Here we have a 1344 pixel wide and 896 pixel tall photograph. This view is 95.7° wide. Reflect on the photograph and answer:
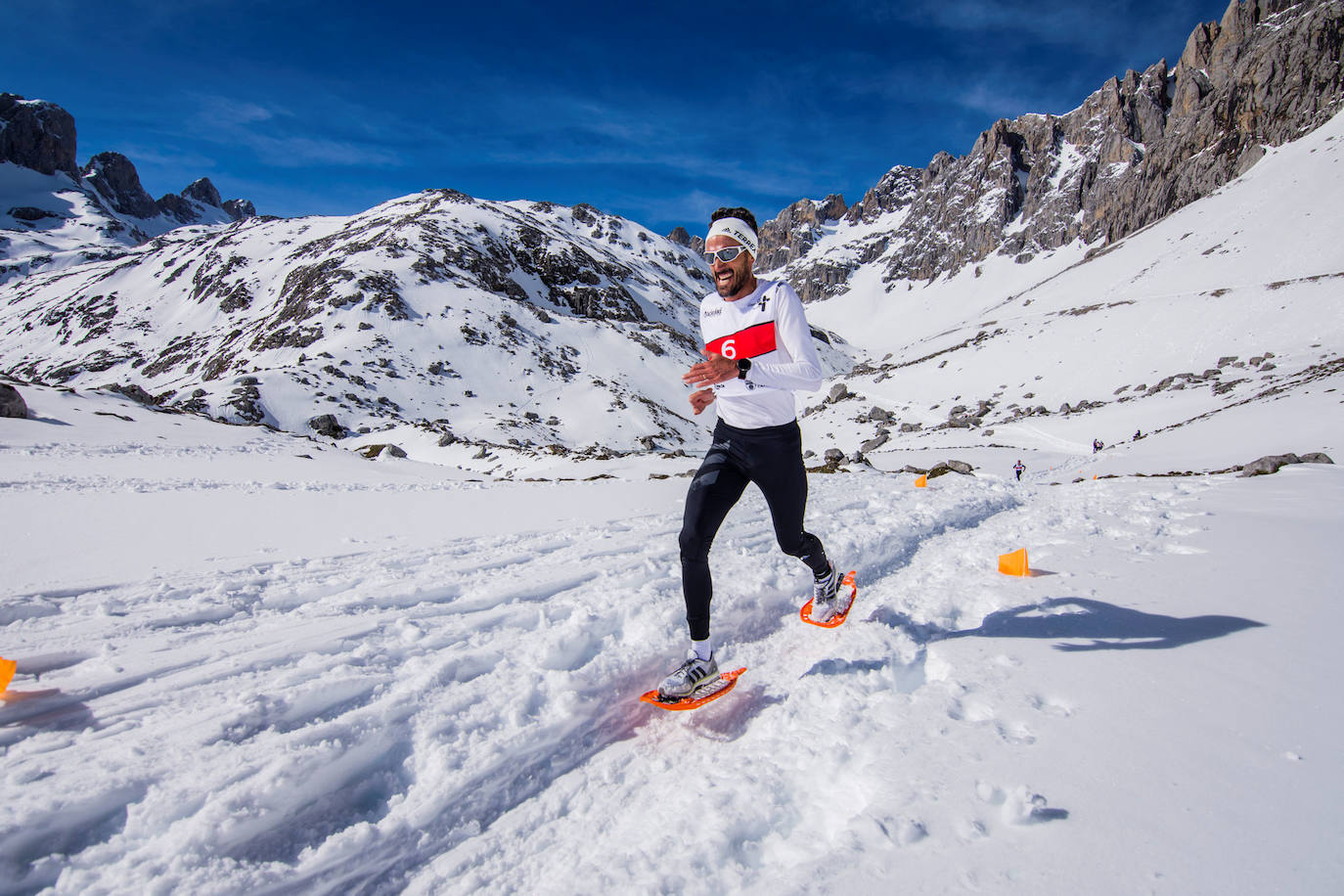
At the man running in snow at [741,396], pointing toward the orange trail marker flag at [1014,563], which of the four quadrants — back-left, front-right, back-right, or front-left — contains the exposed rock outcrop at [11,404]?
front-left

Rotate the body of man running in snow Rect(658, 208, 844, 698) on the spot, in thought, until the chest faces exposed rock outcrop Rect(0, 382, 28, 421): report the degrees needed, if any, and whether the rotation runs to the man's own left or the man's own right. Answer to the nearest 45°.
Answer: approximately 90° to the man's own right

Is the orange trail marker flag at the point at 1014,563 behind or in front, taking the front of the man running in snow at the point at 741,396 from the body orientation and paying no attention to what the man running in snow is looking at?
behind

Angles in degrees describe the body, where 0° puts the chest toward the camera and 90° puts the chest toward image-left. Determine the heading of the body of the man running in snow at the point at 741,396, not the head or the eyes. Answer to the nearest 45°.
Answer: approximately 45°
